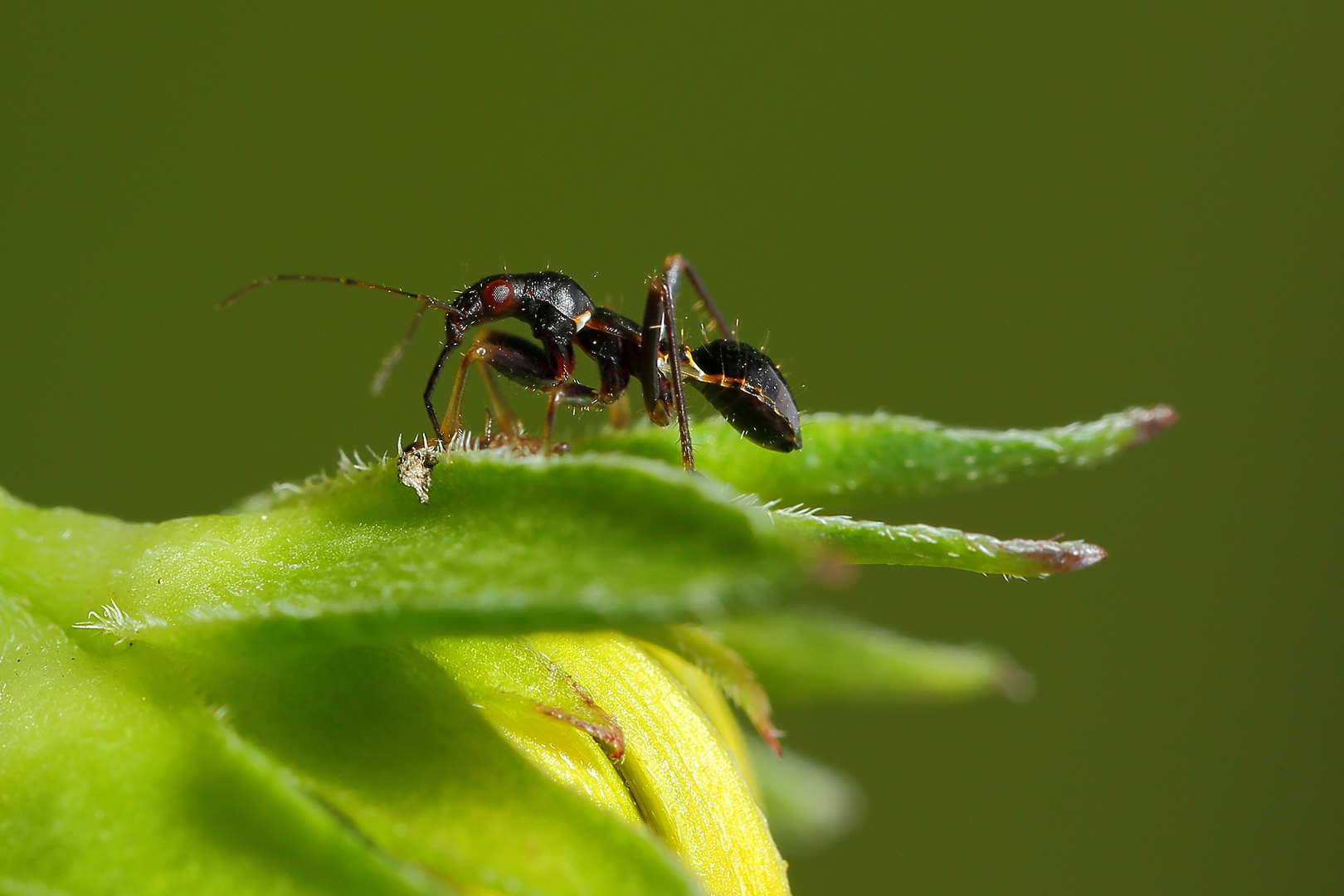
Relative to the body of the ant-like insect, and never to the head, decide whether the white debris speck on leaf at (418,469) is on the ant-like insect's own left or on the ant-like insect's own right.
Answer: on the ant-like insect's own left

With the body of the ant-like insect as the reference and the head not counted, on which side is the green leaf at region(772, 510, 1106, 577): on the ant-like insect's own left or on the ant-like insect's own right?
on the ant-like insect's own left

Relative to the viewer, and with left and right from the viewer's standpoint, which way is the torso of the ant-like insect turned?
facing to the left of the viewer
